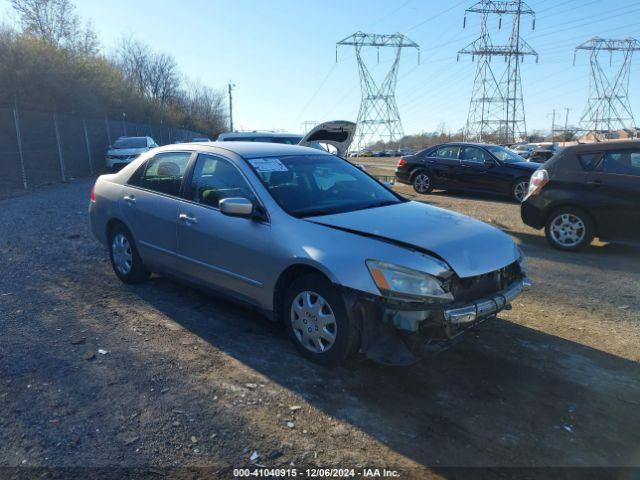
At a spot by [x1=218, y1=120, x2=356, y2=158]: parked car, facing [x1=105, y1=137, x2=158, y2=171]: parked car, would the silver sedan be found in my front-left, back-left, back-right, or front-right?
back-left

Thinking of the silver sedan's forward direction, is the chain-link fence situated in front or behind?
behind

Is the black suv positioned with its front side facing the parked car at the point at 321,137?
no

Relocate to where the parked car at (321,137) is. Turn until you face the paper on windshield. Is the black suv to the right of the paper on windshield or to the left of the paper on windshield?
left

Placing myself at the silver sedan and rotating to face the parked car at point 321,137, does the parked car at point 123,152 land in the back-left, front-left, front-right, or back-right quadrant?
front-left

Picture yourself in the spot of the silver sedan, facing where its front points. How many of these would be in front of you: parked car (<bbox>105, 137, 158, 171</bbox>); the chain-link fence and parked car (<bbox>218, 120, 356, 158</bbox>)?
0

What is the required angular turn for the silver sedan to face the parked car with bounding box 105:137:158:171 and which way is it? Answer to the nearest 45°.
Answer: approximately 180°

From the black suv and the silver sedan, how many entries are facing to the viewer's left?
0

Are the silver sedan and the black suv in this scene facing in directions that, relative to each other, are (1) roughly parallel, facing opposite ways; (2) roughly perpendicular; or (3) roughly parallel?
roughly parallel

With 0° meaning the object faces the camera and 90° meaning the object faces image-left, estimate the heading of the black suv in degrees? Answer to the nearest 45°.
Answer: approximately 270°

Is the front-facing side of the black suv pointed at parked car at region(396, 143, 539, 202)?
no

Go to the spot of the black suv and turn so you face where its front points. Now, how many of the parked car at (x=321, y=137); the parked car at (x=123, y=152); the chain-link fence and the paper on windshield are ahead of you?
0

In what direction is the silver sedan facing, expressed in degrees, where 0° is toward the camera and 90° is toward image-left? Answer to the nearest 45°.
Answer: approximately 315°

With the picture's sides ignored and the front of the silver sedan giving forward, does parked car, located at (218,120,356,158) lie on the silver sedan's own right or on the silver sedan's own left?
on the silver sedan's own left

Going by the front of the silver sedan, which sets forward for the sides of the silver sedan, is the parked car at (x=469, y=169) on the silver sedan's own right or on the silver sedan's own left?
on the silver sedan's own left

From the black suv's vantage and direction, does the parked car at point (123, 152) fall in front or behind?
behind
